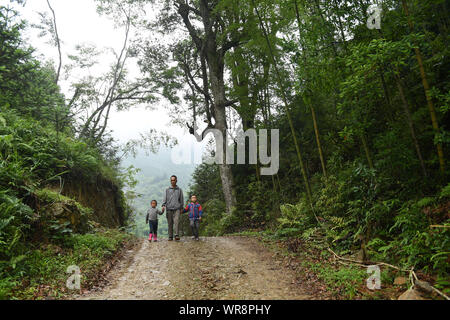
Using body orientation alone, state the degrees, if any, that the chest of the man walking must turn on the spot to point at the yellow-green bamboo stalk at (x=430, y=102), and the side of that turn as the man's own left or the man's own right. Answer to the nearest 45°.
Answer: approximately 45° to the man's own left

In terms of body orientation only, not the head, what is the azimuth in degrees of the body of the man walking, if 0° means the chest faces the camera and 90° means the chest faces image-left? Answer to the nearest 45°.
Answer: approximately 0°
